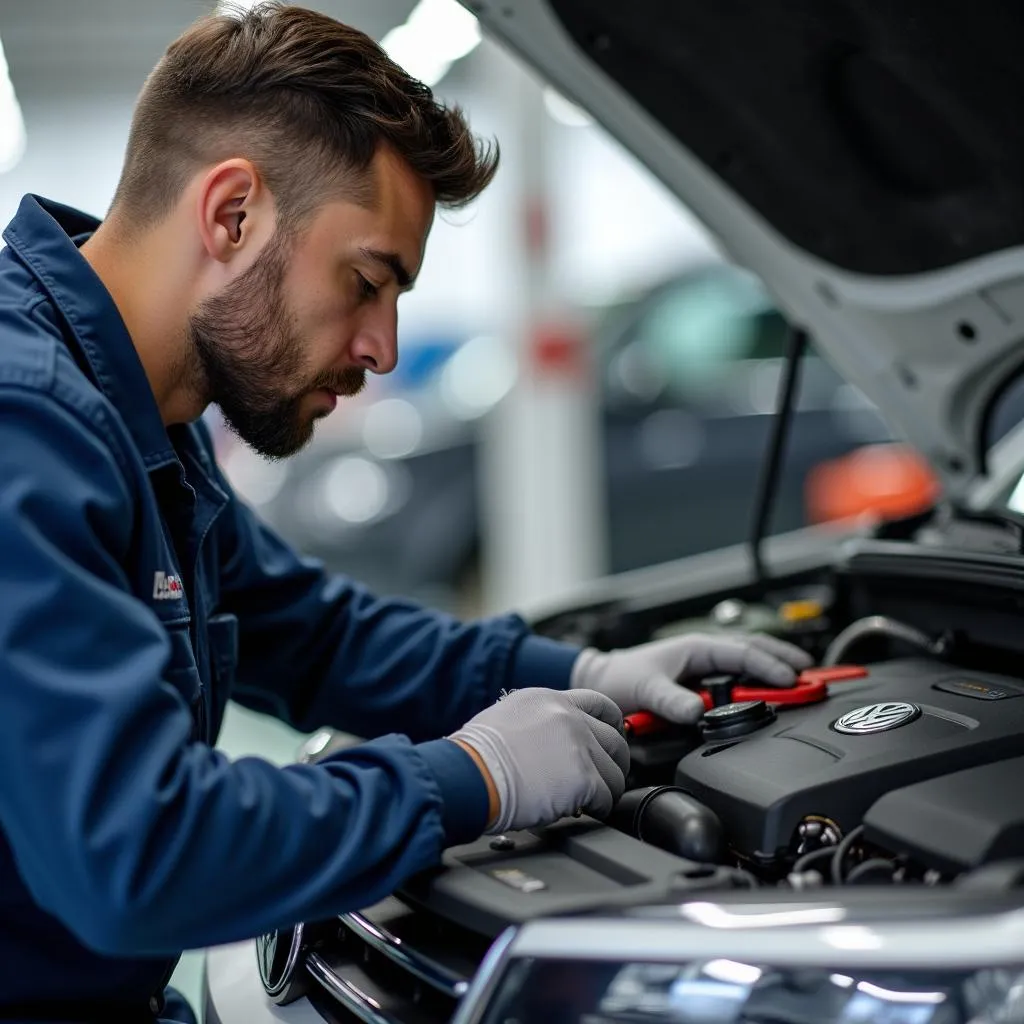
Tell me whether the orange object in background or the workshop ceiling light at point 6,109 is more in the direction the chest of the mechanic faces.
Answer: the orange object in background

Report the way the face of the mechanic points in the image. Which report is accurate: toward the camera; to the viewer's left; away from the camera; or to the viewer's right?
to the viewer's right

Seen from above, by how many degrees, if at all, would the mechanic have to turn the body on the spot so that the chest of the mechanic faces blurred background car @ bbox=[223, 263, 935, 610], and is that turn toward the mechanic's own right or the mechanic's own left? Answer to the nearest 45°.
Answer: approximately 90° to the mechanic's own left

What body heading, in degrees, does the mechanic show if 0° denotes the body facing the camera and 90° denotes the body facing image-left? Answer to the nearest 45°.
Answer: approximately 270°

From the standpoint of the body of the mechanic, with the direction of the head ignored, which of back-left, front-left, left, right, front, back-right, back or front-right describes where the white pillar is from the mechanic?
left

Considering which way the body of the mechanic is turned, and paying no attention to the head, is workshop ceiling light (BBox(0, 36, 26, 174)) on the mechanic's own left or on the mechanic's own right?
on the mechanic's own left

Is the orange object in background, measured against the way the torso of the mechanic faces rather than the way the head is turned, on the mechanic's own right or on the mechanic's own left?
on the mechanic's own left
